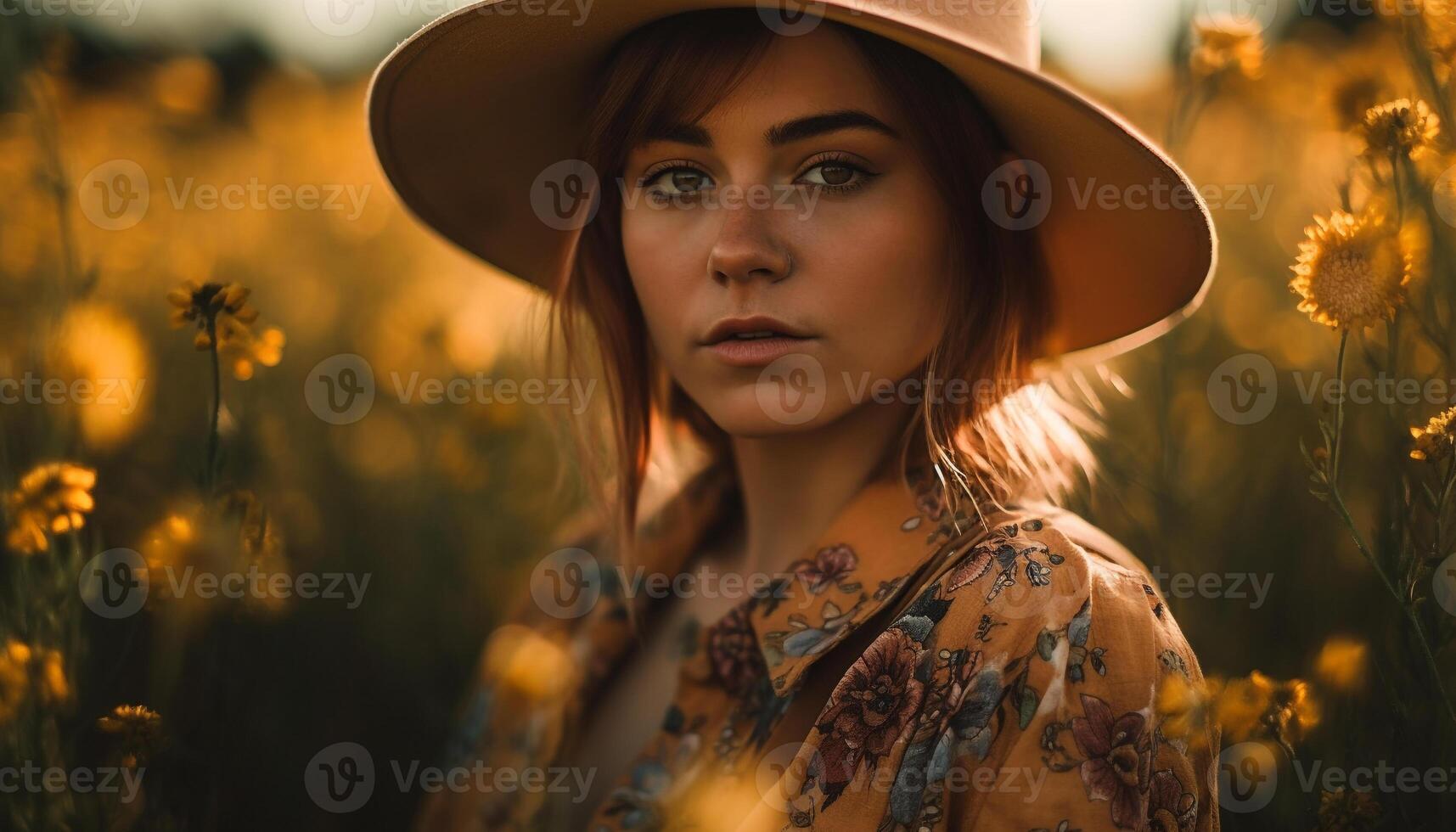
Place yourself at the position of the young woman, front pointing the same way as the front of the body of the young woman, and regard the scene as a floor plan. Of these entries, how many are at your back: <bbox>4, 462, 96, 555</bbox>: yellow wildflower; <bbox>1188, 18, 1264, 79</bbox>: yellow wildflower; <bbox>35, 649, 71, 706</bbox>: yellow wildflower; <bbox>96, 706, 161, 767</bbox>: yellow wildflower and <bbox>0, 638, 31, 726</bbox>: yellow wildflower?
1

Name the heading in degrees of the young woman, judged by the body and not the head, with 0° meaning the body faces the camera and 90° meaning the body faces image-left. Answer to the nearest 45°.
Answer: approximately 45°

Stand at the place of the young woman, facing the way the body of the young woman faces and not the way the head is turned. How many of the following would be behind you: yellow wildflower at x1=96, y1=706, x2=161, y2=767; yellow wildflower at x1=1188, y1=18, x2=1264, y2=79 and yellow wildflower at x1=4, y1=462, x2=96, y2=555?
1

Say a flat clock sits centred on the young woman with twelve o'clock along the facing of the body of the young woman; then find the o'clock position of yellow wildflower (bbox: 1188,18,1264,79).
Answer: The yellow wildflower is roughly at 6 o'clock from the young woman.
